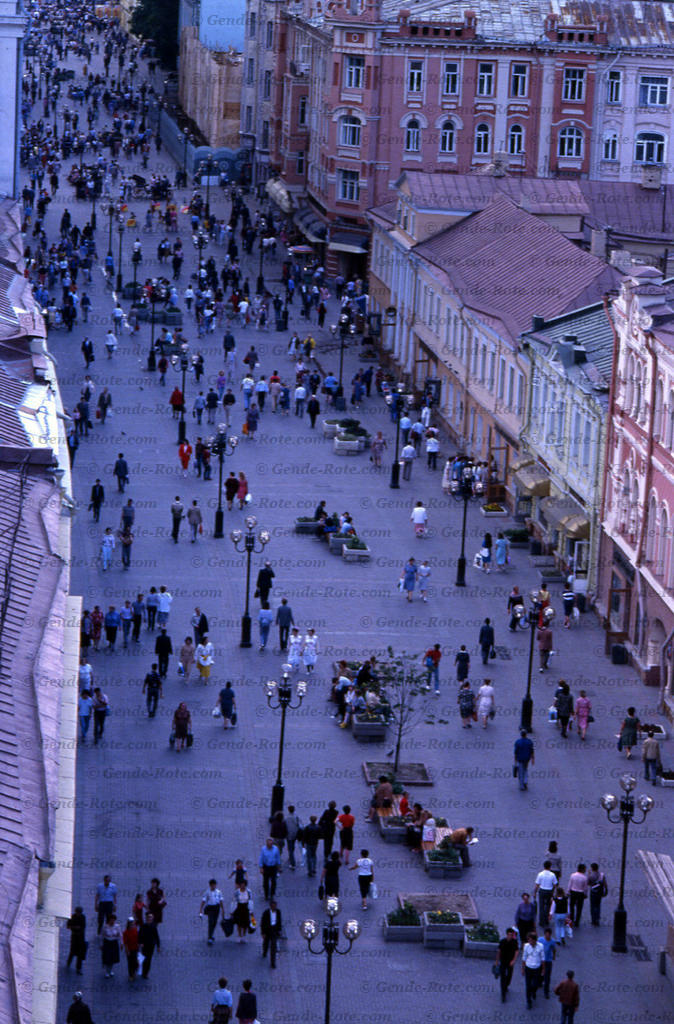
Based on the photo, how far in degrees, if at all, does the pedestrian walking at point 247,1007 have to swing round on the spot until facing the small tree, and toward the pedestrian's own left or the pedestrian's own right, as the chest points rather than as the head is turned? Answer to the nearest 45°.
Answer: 0° — they already face it

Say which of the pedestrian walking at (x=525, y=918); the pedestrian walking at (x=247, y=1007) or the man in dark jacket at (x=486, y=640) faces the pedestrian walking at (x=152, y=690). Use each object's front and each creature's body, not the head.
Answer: the pedestrian walking at (x=247, y=1007)

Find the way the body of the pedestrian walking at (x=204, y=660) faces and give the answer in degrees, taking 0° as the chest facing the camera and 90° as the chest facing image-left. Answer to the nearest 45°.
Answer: approximately 0°

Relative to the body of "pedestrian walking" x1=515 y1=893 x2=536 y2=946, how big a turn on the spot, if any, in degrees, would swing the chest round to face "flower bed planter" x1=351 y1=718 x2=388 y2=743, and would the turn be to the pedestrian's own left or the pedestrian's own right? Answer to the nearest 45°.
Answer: approximately 180°

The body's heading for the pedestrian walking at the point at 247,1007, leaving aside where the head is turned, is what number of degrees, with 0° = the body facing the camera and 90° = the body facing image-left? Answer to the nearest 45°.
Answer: approximately 180°

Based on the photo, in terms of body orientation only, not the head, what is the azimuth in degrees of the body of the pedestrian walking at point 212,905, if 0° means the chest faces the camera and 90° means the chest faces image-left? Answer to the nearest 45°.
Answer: approximately 0°

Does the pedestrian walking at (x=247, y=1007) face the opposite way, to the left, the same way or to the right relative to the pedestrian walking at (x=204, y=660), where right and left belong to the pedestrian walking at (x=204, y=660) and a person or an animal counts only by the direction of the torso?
the opposite way

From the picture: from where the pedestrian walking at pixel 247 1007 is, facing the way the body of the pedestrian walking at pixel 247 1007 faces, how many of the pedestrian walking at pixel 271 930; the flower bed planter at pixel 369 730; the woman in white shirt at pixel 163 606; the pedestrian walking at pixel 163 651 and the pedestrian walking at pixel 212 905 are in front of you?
5

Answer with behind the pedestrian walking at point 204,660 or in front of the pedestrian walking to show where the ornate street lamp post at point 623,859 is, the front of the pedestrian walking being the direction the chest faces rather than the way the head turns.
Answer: in front

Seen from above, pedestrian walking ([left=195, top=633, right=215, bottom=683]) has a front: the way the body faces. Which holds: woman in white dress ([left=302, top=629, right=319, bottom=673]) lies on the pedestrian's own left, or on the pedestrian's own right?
on the pedestrian's own left

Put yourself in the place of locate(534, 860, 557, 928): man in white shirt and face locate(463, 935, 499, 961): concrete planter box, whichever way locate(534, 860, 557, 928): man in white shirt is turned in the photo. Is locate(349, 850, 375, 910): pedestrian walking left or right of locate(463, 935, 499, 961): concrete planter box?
right

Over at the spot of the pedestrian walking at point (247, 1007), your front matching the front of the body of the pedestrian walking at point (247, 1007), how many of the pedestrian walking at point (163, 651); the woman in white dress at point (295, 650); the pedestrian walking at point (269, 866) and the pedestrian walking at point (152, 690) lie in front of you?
4
